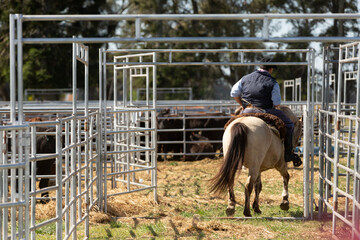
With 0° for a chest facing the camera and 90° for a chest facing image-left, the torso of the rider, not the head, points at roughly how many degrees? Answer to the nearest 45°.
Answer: approximately 225°

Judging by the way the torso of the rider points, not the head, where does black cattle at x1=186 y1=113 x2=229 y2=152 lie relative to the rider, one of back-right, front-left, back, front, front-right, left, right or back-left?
front-left

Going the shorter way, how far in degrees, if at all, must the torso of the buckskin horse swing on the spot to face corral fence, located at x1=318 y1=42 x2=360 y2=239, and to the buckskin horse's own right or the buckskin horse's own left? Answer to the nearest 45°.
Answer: approximately 90° to the buckskin horse's own right

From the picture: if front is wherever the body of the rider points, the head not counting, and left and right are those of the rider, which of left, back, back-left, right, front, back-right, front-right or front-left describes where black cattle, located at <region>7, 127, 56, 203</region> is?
back-left

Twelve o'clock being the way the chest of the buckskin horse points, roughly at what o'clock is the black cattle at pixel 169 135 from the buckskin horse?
The black cattle is roughly at 10 o'clock from the buckskin horse.

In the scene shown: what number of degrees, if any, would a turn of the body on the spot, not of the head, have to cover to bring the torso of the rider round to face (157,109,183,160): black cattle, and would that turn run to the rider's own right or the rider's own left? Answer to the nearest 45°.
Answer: approximately 45° to the rider's own left

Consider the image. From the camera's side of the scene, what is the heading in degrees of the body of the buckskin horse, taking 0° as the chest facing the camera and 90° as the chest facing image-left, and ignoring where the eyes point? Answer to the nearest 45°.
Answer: approximately 225°

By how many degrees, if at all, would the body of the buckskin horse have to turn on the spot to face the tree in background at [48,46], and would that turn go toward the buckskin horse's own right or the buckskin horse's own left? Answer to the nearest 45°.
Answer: approximately 90° to the buckskin horse's own left

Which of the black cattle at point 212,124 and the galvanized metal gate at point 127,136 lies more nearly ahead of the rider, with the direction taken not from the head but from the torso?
the black cattle
